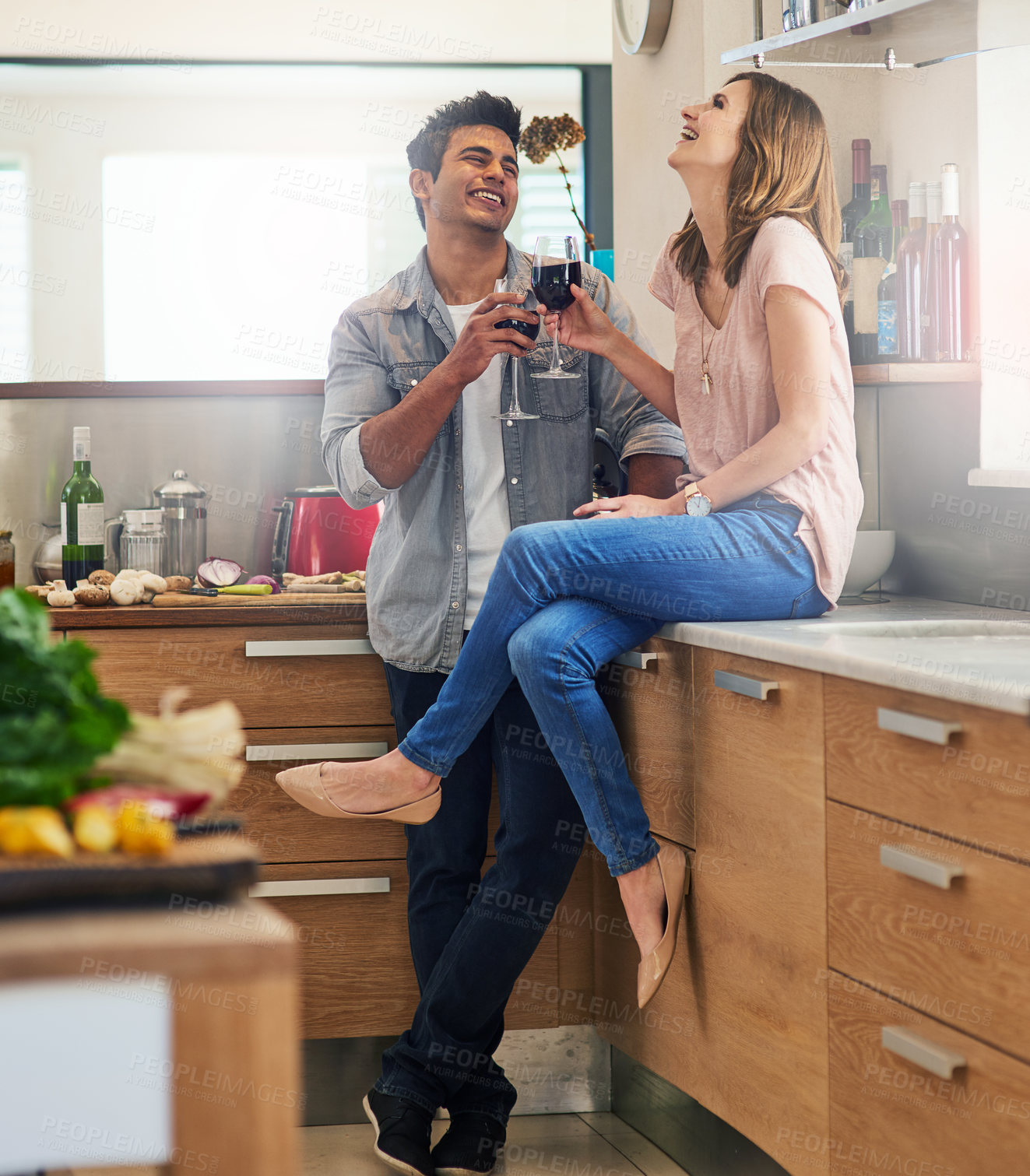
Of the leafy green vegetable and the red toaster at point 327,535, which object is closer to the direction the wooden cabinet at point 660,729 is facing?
the leafy green vegetable

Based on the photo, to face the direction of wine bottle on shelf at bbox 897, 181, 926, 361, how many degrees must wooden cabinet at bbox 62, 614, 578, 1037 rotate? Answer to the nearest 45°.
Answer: approximately 90° to its left

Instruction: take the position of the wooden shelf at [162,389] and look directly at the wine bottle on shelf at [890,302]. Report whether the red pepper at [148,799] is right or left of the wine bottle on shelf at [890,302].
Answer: right

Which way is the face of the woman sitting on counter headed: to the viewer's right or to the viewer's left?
to the viewer's left

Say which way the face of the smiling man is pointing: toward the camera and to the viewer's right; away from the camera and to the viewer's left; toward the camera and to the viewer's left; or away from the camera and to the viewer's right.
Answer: toward the camera and to the viewer's right

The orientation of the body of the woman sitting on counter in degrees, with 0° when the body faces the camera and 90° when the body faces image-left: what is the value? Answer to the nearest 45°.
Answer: approximately 90°

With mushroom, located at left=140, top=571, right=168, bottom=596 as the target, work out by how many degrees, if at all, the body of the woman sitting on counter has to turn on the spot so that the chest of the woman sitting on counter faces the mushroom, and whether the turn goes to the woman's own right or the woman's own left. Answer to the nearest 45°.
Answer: approximately 45° to the woman's own right

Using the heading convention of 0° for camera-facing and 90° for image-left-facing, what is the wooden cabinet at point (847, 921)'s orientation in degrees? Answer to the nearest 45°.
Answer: approximately 45°

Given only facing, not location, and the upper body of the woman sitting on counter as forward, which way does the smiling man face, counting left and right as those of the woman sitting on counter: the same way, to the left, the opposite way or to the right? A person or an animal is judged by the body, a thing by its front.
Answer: to the left
